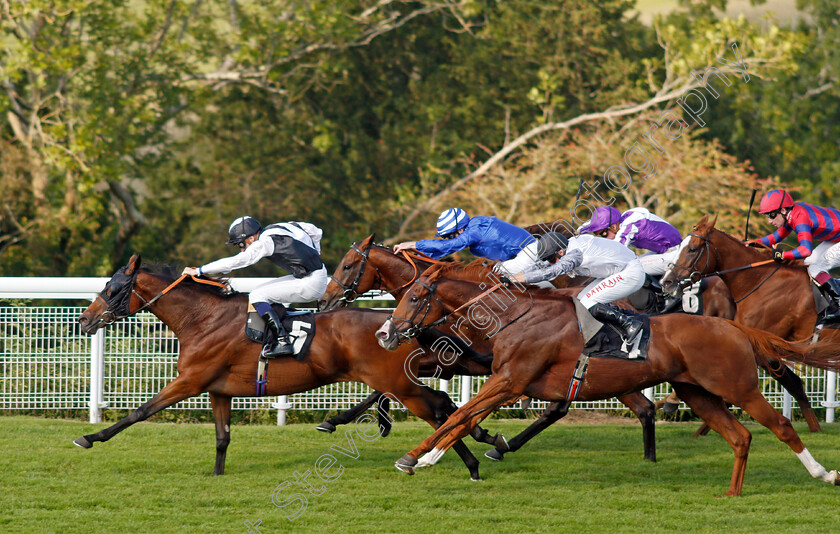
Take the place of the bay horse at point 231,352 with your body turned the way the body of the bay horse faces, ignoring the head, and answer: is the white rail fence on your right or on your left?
on your right

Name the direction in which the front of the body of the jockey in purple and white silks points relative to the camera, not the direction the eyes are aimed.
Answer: to the viewer's left

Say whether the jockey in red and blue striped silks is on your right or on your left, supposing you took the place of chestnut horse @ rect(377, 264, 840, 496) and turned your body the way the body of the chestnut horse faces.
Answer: on your right

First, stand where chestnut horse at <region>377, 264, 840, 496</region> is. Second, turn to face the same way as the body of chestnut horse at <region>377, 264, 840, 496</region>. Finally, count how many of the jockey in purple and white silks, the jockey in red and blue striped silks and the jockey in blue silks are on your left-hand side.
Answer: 0

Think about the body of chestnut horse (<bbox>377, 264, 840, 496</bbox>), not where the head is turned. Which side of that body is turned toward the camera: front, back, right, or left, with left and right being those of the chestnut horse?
left

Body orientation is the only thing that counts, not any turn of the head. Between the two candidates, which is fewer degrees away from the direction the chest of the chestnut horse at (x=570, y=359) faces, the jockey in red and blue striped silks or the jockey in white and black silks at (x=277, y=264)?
the jockey in white and black silks

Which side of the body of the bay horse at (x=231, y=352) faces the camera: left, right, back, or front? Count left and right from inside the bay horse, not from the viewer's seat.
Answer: left

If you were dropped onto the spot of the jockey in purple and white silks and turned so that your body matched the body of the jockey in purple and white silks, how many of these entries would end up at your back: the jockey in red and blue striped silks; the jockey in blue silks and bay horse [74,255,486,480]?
1

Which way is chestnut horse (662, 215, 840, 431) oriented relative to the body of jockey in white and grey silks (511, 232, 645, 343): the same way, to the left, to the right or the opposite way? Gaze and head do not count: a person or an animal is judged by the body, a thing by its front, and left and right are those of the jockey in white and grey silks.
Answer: the same way

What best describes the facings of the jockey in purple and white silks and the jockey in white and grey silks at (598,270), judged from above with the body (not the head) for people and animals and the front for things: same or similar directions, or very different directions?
same or similar directions

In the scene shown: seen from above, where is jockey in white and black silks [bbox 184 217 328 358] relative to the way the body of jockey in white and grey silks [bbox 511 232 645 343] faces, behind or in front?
in front

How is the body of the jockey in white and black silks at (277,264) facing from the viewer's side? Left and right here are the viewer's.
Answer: facing to the left of the viewer

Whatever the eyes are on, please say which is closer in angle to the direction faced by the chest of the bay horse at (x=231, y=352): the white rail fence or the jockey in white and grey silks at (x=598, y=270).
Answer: the white rail fence

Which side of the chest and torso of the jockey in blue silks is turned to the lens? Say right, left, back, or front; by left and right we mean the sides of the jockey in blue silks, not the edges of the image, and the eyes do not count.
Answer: left

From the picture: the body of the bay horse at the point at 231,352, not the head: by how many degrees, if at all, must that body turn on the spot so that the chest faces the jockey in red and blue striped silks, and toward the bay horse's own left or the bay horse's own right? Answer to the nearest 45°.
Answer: approximately 180°

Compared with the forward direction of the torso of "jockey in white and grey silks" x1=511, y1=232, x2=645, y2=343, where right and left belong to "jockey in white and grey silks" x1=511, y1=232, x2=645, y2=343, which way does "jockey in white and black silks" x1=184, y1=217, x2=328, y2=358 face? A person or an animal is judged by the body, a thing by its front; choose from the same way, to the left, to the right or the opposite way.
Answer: the same way

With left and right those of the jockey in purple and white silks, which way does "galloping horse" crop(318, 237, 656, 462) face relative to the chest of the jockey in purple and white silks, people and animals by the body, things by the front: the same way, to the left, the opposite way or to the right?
the same way

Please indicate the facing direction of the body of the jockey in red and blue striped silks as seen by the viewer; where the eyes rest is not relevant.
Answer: to the viewer's left

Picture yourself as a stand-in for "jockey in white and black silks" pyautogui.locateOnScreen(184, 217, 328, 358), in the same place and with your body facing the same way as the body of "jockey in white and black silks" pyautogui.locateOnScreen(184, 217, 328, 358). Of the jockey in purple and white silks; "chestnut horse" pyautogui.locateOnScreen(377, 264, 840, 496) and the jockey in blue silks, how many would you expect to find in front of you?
0

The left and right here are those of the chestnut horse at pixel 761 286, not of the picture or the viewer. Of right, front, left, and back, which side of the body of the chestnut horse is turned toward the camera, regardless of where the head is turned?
left

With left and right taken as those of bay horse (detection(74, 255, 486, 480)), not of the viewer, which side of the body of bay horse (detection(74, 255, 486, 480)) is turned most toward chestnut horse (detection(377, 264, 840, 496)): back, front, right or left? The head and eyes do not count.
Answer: back

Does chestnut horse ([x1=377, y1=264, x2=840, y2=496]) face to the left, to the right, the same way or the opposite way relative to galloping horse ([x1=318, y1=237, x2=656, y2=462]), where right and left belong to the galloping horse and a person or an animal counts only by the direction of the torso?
the same way

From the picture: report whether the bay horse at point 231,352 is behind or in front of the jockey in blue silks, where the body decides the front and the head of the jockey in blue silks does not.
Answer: in front

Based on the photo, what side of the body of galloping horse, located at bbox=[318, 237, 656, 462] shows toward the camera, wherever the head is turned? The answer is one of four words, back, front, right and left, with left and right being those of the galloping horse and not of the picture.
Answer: left
